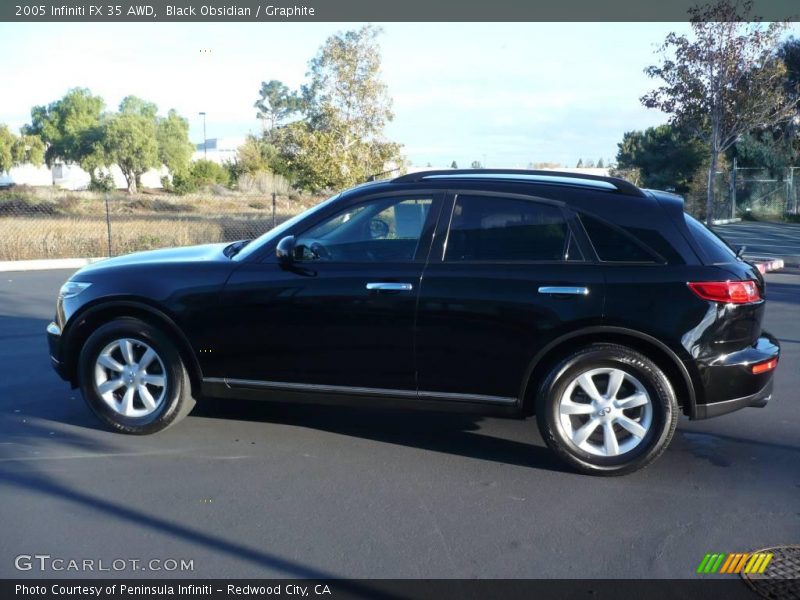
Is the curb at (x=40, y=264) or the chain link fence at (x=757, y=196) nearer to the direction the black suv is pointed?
the curb

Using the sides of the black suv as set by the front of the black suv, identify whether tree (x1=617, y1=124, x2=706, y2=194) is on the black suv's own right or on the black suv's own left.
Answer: on the black suv's own right

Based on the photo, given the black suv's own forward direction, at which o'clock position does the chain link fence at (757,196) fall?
The chain link fence is roughly at 4 o'clock from the black suv.

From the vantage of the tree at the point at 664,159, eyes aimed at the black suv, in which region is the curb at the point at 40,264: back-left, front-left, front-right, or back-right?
front-right

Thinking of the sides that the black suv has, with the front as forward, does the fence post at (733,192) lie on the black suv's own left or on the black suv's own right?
on the black suv's own right

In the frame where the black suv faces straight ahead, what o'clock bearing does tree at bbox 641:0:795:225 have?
The tree is roughly at 4 o'clock from the black suv.

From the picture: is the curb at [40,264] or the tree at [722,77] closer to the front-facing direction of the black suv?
the curb

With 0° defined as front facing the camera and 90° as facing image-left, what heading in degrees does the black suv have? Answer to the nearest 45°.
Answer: approximately 90°

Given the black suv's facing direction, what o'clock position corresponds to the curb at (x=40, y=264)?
The curb is roughly at 2 o'clock from the black suv.
